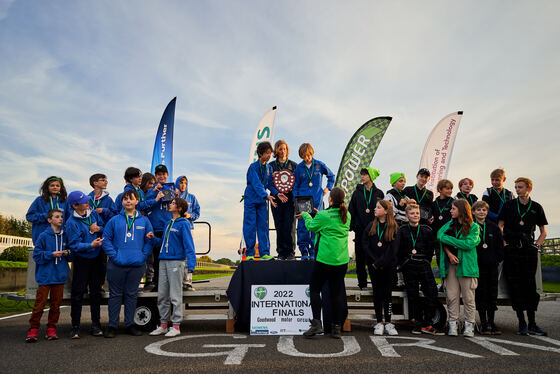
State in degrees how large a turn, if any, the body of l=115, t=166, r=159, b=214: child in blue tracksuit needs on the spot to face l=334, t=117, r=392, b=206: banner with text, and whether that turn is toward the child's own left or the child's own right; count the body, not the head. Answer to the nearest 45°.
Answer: approximately 90° to the child's own left

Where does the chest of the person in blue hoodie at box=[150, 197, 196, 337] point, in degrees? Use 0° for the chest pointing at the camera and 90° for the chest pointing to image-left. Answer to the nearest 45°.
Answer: approximately 45°

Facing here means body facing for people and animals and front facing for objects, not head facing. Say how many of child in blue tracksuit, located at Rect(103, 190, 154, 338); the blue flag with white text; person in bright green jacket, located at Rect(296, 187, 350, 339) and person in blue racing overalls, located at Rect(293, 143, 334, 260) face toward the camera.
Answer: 3

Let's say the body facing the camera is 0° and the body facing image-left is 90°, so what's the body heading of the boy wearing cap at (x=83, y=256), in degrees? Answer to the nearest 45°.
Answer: approximately 315°

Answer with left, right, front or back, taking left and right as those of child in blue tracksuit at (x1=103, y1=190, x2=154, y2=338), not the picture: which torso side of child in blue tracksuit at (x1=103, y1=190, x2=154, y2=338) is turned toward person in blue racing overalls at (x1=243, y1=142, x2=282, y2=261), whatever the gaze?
left
